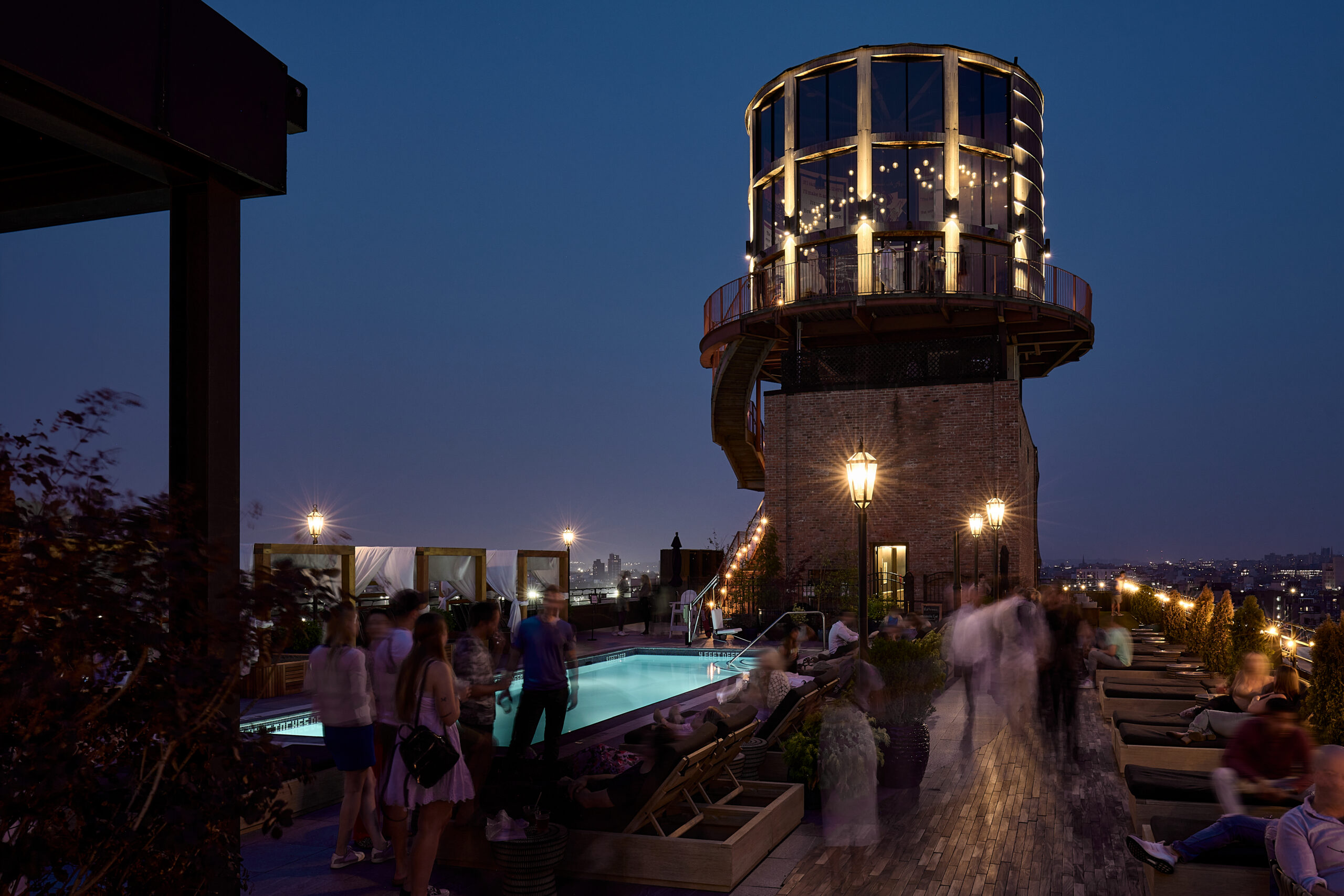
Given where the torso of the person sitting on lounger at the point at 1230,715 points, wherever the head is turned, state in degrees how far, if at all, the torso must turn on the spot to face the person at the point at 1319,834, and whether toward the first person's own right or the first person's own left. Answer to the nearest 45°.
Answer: approximately 90° to the first person's own left

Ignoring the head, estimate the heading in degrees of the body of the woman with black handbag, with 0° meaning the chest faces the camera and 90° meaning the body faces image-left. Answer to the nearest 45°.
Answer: approximately 225°

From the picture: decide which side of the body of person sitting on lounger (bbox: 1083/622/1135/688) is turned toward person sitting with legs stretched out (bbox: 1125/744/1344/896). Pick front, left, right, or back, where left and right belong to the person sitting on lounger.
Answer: left

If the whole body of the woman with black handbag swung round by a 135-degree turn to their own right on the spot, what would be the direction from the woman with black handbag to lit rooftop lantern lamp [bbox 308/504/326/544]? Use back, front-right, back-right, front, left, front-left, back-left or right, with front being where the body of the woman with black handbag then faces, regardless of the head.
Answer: back

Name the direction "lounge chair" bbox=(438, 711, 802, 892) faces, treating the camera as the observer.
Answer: facing to the left of the viewer

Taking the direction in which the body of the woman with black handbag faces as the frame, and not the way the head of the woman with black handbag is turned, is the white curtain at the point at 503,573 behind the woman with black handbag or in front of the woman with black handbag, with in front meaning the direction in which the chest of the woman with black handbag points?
in front

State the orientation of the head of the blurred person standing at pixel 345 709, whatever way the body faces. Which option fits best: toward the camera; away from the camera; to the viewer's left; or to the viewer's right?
away from the camera

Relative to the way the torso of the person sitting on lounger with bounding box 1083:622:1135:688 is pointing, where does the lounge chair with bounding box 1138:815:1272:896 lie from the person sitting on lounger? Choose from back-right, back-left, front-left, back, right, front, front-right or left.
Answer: left

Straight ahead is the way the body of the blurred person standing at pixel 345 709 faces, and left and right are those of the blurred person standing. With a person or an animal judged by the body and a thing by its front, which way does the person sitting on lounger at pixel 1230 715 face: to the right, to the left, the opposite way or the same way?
to the left

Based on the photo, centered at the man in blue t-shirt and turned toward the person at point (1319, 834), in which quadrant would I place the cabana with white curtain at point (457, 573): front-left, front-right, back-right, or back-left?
back-left

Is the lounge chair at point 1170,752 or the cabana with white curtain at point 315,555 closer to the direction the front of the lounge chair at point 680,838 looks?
the cabana with white curtain

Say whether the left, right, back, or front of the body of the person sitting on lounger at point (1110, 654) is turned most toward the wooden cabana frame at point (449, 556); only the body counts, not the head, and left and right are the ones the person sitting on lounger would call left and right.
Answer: front

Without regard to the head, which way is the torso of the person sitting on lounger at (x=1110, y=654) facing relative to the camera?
to the viewer's left
